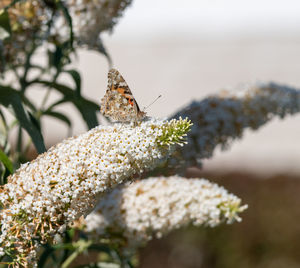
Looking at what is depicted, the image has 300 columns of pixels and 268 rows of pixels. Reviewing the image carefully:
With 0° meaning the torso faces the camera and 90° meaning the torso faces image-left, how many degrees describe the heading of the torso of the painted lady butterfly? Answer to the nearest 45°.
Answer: approximately 270°

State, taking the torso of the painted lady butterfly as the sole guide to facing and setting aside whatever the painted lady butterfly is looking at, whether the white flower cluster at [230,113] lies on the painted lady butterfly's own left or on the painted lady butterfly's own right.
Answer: on the painted lady butterfly's own left
